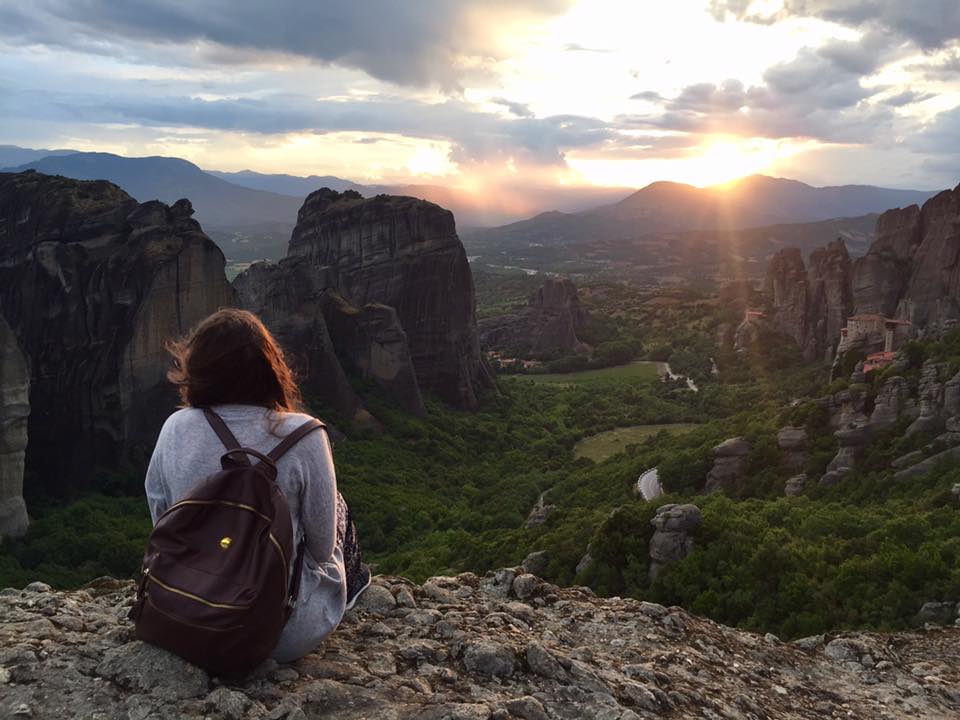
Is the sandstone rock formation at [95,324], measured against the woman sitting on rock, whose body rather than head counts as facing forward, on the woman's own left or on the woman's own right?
on the woman's own left

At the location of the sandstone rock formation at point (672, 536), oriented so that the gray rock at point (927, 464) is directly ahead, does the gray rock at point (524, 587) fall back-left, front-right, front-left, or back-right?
back-right

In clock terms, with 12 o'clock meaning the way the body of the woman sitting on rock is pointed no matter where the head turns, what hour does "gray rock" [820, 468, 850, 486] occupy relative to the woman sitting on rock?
The gray rock is roughly at 12 o'clock from the woman sitting on rock.

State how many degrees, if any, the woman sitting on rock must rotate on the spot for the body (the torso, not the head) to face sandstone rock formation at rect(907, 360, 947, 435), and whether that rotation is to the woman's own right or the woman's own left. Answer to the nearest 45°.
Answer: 0° — they already face it

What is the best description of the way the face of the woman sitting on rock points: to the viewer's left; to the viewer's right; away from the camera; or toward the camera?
away from the camera

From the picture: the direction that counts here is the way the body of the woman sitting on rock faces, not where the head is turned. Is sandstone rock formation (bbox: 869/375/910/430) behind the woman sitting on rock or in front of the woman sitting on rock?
in front

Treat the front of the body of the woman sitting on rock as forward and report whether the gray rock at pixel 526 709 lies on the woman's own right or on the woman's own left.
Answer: on the woman's own right

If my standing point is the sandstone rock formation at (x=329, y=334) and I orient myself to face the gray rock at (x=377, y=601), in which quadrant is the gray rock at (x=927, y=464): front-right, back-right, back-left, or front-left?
front-left

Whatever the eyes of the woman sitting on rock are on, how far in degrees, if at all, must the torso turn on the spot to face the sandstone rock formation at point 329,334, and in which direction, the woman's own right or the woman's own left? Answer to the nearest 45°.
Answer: approximately 45° to the woman's own left

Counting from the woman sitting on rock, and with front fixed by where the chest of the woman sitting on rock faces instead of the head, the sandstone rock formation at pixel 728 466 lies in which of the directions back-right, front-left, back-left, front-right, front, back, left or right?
front

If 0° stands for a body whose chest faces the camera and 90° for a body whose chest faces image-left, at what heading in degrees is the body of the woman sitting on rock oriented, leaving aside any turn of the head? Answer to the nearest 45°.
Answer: approximately 225°

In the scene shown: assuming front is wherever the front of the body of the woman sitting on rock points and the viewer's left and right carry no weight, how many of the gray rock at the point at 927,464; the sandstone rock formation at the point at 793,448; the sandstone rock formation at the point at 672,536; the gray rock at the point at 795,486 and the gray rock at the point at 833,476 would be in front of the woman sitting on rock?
5

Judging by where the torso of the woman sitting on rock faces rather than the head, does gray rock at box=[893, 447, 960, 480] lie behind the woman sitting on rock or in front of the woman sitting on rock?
in front
